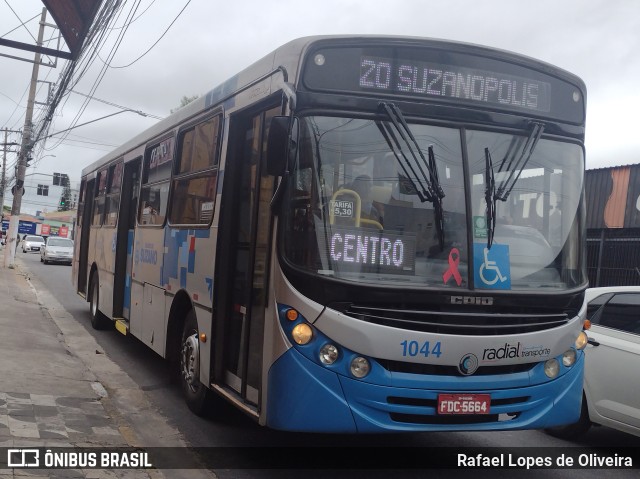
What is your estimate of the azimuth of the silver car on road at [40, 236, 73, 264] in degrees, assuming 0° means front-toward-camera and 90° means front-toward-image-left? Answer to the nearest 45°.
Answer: approximately 0°

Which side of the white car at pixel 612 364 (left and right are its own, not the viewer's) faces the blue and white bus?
right

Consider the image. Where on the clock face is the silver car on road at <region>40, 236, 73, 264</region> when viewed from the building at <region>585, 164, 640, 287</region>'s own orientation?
The silver car on road is roughly at 2 o'clock from the building.

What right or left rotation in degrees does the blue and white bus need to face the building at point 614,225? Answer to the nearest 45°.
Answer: approximately 90° to its left

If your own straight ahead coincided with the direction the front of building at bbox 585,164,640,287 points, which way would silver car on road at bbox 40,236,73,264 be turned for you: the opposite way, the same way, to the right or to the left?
to the left

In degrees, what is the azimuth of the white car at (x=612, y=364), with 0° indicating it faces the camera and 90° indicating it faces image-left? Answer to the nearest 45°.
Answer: approximately 315°

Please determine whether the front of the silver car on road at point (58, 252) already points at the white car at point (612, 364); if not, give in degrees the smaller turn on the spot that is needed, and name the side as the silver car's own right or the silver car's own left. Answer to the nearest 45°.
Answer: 0° — it already faces it

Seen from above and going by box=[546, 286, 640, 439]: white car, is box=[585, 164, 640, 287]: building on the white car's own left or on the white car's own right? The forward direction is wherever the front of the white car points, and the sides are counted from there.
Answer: on the white car's own left

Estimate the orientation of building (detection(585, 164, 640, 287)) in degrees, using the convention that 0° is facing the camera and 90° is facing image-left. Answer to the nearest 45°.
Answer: approximately 45°
